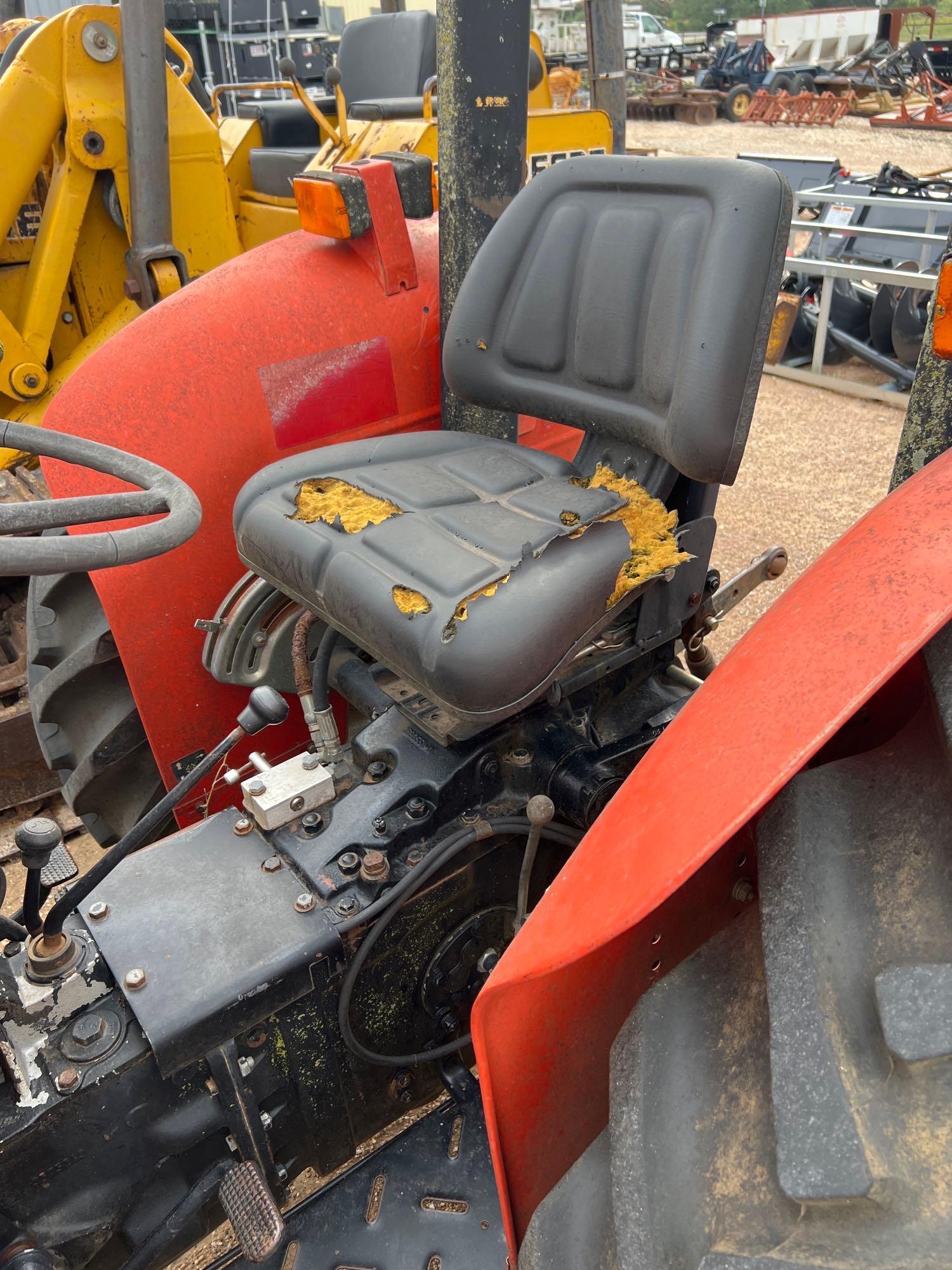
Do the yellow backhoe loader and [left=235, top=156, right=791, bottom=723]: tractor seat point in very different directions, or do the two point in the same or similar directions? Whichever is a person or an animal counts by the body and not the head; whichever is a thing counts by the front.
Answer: same or similar directions

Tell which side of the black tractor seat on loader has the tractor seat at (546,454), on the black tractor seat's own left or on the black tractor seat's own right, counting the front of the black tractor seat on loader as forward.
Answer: on the black tractor seat's own left

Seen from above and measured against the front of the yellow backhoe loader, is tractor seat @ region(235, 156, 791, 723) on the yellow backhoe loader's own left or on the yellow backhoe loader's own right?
on the yellow backhoe loader's own left

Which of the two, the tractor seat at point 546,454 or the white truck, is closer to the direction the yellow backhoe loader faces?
the tractor seat

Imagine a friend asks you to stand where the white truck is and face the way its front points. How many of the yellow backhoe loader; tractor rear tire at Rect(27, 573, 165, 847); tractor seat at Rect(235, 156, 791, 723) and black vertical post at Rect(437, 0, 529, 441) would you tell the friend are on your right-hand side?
4

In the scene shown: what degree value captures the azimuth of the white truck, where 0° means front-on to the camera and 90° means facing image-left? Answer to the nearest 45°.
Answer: approximately 270°

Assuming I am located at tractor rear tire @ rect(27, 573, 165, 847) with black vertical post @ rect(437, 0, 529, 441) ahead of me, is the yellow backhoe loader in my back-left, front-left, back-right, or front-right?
front-left

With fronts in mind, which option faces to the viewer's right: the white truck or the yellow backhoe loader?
the white truck

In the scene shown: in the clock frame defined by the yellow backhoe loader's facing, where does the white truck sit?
The white truck is roughly at 5 o'clock from the yellow backhoe loader.

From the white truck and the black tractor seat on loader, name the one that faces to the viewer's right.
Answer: the white truck

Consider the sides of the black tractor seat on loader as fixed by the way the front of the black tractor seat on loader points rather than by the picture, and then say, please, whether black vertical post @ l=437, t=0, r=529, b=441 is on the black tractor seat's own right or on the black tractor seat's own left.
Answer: on the black tractor seat's own left

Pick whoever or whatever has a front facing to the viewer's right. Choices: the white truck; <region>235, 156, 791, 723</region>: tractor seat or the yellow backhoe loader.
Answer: the white truck

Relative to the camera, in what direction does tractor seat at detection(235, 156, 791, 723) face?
facing the viewer and to the left of the viewer
